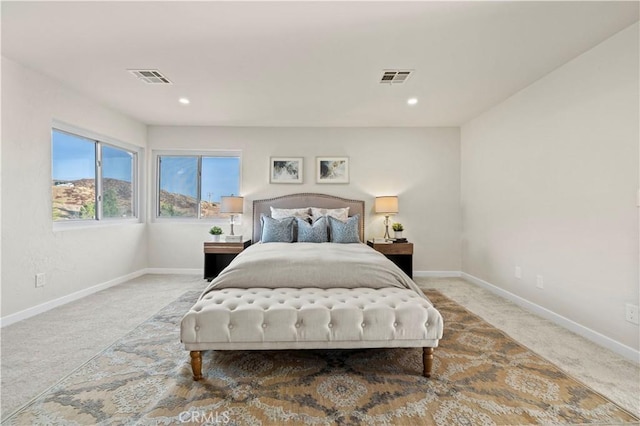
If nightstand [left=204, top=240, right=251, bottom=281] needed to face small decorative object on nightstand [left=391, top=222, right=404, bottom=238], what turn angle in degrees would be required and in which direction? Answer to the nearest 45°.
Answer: approximately 90° to its left

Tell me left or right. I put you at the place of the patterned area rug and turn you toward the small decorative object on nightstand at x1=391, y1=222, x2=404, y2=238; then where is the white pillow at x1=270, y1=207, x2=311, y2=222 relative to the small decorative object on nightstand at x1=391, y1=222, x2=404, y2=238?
left

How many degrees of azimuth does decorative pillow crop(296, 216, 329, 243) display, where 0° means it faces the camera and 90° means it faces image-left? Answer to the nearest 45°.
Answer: approximately 0°

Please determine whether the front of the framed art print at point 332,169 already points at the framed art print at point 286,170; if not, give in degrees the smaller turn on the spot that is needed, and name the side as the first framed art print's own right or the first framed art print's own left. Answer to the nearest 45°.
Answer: approximately 90° to the first framed art print's own right

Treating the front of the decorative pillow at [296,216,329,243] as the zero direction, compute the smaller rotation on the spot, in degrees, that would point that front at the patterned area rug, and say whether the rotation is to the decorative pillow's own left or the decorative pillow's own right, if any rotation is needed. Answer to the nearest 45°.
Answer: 0° — it already faces it

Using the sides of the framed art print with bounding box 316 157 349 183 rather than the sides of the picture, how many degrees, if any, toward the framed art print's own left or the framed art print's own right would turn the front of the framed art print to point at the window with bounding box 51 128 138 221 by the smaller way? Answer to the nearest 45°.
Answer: approximately 90° to the framed art print's own right

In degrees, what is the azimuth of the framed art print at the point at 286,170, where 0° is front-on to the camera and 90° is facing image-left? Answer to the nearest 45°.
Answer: approximately 0°

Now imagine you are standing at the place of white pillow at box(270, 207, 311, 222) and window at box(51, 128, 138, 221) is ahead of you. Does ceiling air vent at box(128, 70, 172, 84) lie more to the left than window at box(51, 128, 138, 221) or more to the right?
left
